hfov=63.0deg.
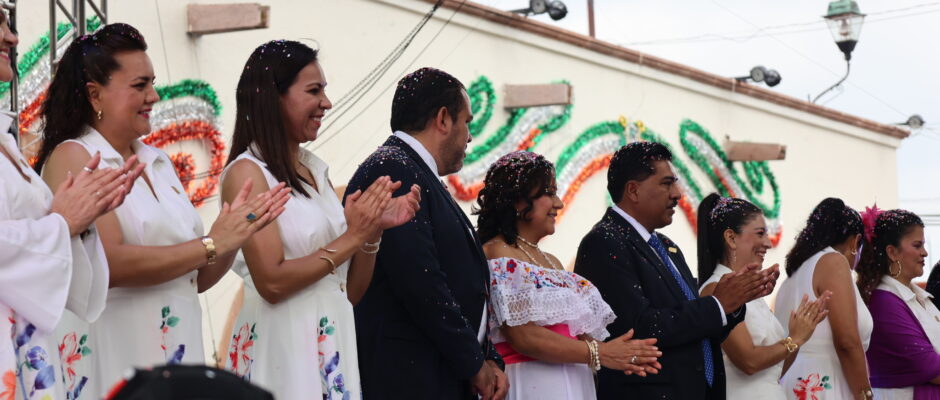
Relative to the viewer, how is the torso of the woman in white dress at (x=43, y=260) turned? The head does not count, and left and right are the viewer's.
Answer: facing to the right of the viewer

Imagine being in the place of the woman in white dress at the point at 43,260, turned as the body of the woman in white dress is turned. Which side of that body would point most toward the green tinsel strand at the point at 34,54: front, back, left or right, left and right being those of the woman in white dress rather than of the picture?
left

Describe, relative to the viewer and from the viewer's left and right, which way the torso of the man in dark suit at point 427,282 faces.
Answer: facing to the right of the viewer

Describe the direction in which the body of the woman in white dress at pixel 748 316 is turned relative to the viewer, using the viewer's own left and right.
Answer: facing to the right of the viewer

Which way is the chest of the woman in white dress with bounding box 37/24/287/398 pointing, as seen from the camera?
to the viewer's right

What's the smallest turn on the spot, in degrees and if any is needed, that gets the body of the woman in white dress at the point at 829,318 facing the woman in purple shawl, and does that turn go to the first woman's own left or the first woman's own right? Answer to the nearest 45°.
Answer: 0° — they already face them

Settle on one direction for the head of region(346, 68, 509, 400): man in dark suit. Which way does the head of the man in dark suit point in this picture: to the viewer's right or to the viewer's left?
to the viewer's right
